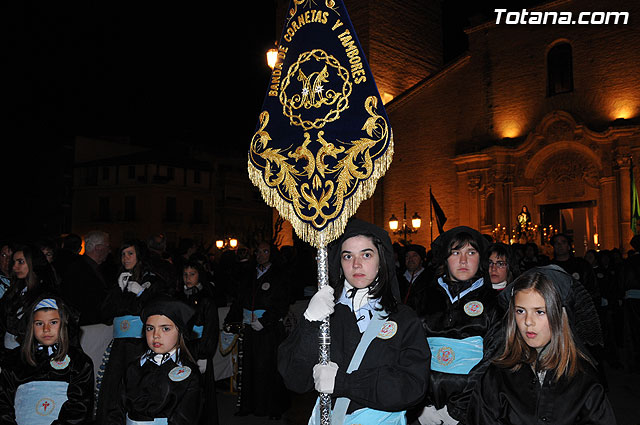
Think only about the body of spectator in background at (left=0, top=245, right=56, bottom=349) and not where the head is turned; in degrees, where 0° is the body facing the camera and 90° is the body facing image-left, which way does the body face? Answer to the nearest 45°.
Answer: approximately 45°

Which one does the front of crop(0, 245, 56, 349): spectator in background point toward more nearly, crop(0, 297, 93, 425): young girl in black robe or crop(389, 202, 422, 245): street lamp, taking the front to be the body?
the young girl in black robe

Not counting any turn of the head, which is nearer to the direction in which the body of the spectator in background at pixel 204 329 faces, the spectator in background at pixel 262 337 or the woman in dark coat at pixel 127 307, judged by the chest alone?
the woman in dark coat

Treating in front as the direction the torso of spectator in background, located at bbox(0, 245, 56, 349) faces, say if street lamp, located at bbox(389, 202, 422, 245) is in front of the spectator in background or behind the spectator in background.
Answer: behind

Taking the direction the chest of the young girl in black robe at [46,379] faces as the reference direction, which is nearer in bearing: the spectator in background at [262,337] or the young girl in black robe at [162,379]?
the young girl in black robe

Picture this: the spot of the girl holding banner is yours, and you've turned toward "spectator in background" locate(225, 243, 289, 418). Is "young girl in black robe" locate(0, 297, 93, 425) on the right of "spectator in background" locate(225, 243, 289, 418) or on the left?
left

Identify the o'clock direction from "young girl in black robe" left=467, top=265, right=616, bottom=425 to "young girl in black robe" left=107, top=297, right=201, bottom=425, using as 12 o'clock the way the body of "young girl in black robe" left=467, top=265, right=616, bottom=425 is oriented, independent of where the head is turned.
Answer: "young girl in black robe" left=107, top=297, right=201, bottom=425 is roughly at 3 o'clock from "young girl in black robe" left=467, top=265, right=616, bottom=425.

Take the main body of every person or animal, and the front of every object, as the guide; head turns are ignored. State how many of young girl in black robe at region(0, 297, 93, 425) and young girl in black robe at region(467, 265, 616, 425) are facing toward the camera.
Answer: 2

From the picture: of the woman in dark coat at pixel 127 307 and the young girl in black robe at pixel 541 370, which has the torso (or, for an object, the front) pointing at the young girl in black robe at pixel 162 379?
the woman in dark coat
